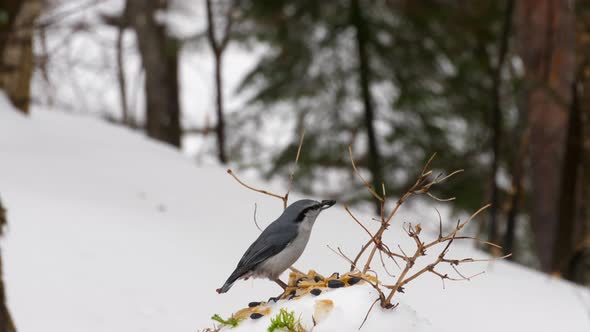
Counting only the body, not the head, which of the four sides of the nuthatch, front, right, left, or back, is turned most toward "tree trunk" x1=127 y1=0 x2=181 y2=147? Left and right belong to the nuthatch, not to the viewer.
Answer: left

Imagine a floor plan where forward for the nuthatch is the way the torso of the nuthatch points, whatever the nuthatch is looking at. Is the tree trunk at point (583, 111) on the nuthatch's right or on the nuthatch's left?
on the nuthatch's left

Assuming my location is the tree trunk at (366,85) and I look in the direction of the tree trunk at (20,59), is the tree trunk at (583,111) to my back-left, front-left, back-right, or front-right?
back-left

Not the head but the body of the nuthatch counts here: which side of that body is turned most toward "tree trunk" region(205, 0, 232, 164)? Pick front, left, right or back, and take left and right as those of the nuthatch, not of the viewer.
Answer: left

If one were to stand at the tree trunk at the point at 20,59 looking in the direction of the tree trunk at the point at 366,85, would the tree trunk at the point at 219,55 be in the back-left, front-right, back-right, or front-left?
front-left

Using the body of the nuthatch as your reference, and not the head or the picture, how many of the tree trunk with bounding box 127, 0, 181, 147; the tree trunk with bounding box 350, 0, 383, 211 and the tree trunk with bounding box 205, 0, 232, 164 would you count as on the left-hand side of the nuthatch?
3

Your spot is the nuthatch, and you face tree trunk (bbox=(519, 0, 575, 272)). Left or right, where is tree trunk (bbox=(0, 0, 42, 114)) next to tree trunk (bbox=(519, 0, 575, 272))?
left

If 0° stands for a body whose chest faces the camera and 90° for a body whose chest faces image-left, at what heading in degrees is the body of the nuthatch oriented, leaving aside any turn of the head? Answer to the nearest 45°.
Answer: approximately 270°
